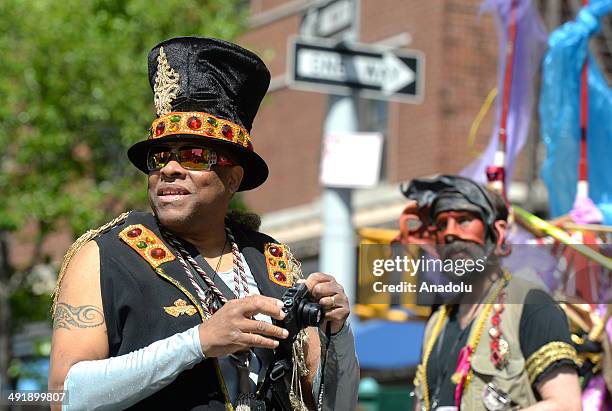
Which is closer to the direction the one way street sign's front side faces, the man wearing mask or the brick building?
the man wearing mask

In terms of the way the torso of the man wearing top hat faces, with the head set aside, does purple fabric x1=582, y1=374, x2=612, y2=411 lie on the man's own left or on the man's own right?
on the man's own left

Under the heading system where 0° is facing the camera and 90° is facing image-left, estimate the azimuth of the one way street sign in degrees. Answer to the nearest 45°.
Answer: approximately 0°

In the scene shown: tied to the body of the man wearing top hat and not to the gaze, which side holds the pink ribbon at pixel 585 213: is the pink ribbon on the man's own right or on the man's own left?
on the man's own left

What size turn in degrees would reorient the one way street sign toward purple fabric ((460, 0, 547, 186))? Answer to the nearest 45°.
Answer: approximately 45° to its left

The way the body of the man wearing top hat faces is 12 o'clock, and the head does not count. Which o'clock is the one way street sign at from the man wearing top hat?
The one way street sign is roughly at 8 o'clock from the man wearing top hat.
